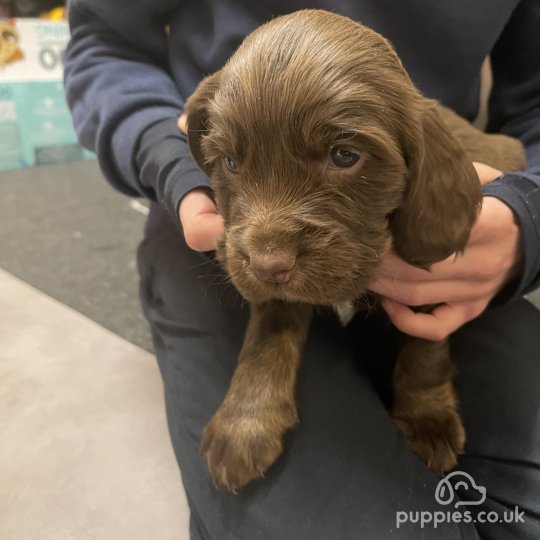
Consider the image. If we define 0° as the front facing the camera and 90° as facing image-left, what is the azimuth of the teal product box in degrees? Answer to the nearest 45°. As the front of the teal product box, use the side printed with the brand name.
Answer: approximately 0°
